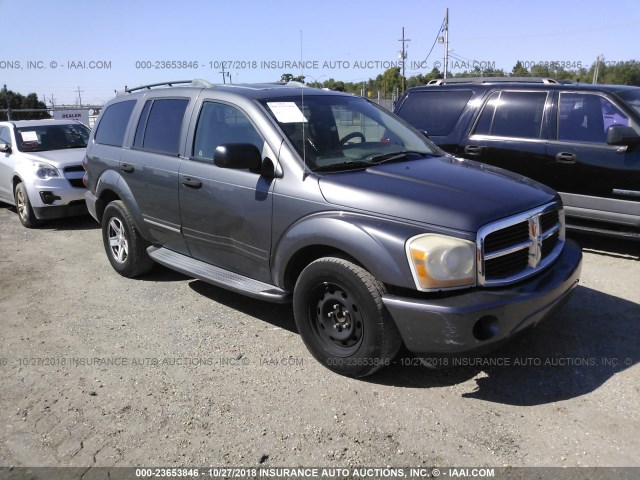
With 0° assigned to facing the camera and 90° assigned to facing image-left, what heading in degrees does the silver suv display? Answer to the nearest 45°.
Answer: approximately 315°

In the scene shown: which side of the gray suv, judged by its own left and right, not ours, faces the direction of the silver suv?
back

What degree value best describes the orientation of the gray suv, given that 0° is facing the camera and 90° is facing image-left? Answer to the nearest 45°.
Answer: approximately 315°
